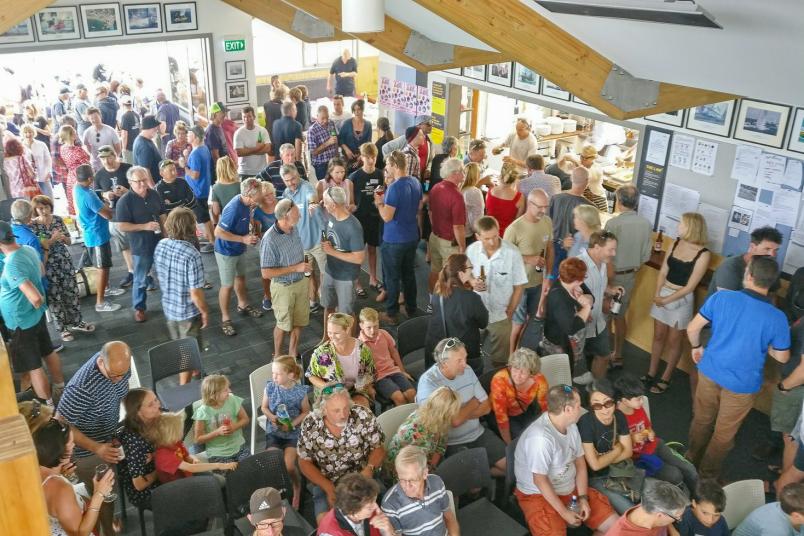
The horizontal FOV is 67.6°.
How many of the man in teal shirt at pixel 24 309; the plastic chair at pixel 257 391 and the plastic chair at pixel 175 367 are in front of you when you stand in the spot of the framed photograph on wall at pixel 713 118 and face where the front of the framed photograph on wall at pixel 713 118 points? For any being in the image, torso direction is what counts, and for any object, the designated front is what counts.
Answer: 3

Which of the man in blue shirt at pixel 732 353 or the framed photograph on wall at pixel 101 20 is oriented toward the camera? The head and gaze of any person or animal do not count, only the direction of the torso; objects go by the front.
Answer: the framed photograph on wall

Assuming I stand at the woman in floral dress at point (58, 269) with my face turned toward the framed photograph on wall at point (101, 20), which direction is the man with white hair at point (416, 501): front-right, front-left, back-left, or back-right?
back-right

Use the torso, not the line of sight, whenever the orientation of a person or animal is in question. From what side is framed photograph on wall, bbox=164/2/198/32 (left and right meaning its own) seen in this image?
front

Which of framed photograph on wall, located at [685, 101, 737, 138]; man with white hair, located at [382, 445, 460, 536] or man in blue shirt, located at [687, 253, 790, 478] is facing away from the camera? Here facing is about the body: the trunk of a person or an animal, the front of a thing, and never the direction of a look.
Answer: the man in blue shirt

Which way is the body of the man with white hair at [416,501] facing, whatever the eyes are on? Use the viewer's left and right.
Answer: facing the viewer

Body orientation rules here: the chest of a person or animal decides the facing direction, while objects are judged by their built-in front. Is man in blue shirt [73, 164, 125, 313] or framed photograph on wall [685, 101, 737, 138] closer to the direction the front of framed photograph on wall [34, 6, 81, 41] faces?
the man in blue shirt

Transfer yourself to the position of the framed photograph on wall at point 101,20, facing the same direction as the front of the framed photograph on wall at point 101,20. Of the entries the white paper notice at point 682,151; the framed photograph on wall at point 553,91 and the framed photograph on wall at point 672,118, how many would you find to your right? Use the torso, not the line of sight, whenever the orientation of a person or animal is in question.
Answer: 0

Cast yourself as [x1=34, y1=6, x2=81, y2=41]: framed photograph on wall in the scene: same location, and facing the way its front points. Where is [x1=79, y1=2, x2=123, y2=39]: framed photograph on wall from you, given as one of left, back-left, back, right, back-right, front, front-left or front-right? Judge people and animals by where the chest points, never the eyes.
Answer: left

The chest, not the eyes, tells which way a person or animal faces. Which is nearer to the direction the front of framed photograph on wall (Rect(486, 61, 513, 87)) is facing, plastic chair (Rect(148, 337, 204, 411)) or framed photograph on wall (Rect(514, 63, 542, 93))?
the plastic chair

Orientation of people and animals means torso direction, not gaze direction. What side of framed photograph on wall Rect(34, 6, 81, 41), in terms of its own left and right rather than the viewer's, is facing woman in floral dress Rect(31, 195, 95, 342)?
front

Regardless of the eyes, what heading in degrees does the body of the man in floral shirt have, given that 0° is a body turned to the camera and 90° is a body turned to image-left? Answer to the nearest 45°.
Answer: approximately 0°

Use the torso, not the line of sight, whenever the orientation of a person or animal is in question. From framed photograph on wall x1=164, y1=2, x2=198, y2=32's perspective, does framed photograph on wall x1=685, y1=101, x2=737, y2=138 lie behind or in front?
in front

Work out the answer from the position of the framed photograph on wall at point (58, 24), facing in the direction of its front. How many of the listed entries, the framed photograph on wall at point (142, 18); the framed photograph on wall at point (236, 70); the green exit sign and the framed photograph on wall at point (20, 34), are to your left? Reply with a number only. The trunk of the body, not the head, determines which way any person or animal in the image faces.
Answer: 3

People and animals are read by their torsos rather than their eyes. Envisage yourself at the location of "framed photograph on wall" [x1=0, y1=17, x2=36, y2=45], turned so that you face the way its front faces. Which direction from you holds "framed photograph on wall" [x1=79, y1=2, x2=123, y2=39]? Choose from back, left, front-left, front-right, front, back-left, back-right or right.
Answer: left

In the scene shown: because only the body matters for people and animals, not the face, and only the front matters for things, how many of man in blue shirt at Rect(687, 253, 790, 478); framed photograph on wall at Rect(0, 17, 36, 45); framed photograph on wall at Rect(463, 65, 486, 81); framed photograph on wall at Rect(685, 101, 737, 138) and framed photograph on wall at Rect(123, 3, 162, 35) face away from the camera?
1

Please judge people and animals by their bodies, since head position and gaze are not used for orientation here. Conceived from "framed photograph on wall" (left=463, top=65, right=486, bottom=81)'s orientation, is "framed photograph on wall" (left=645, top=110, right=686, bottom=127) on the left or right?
on its left

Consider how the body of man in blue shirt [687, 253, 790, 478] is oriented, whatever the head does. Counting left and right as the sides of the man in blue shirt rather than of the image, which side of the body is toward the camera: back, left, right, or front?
back

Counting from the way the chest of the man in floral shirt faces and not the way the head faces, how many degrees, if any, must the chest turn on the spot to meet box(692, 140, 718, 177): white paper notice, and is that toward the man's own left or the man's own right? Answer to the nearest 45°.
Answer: approximately 135° to the man's own left

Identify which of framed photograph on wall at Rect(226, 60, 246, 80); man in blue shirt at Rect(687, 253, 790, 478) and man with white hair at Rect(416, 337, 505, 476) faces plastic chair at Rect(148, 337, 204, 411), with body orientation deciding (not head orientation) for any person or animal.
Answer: the framed photograph on wall

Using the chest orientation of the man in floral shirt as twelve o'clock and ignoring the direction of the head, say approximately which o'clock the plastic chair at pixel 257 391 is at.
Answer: The plastic chair is roughly at 5 o'clock from the man in floral shirt.

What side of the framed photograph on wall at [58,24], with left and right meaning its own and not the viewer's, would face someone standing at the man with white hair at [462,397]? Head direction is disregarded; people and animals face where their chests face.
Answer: front
